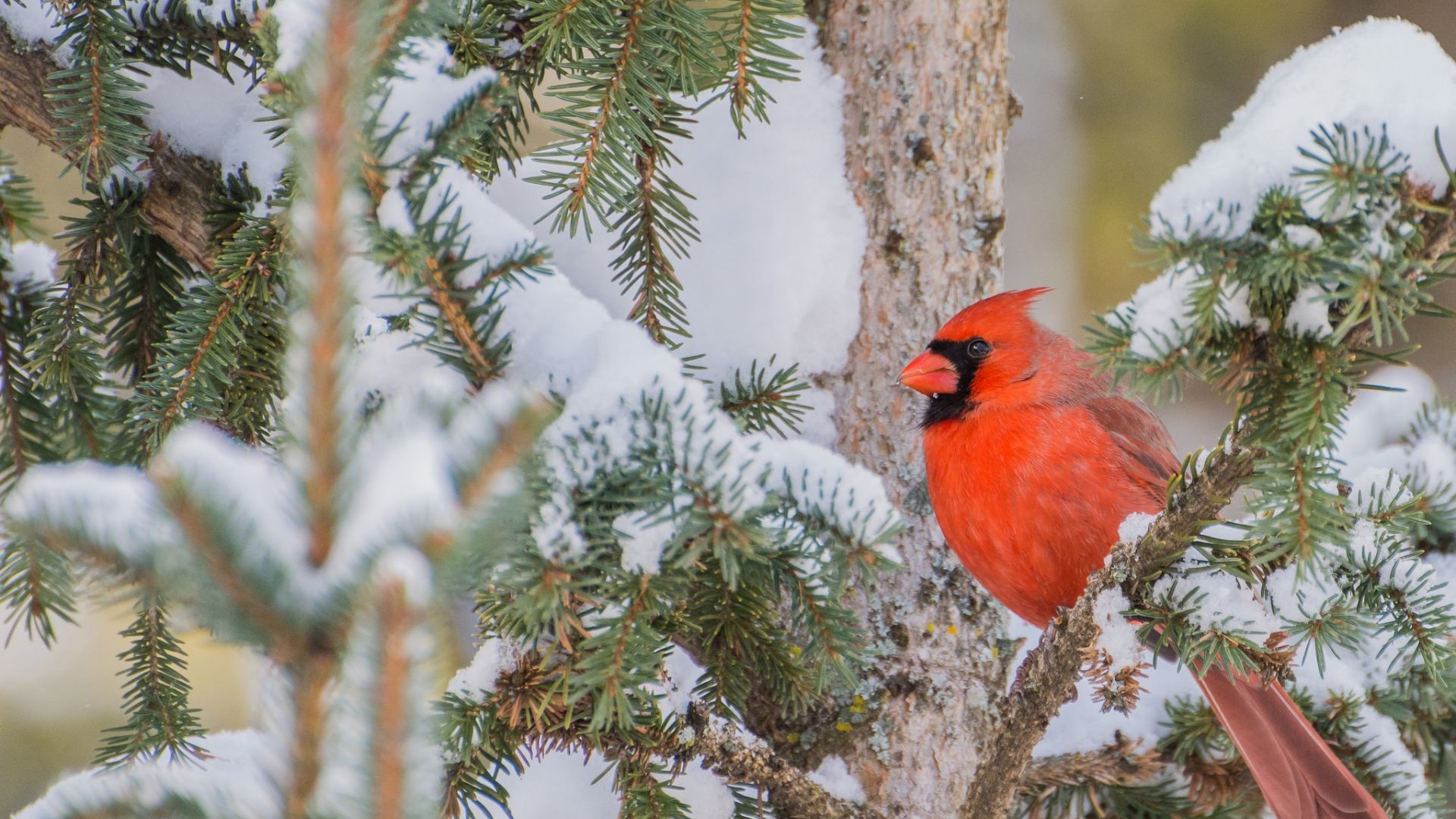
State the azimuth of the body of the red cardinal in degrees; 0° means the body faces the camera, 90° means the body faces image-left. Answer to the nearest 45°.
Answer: approximately 90°
